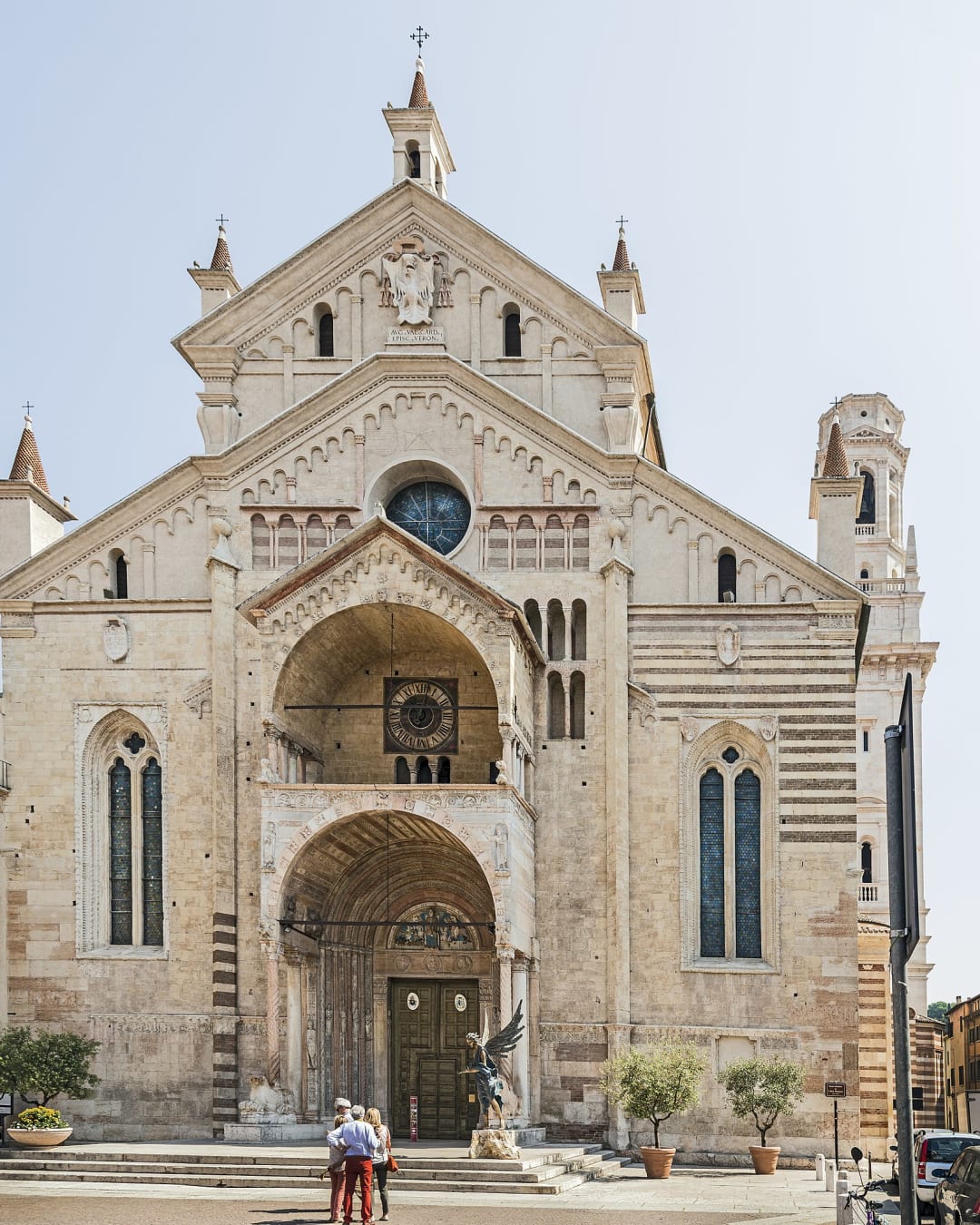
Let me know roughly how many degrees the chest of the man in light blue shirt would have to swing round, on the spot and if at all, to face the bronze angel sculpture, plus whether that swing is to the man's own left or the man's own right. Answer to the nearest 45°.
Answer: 0° — they already face it

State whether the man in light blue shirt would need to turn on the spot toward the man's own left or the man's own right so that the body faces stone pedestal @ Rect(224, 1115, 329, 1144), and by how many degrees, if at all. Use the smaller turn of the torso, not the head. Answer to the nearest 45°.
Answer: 0° — they already face it

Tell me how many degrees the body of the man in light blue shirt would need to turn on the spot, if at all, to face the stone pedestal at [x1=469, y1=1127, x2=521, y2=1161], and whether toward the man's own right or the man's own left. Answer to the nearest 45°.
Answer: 0° — they already face it

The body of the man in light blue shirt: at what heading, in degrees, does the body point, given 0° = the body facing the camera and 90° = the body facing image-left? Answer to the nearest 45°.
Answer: approximately 180°

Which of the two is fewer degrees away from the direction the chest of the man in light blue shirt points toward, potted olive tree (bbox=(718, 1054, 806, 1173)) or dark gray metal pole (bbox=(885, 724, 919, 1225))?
the potted olive tree

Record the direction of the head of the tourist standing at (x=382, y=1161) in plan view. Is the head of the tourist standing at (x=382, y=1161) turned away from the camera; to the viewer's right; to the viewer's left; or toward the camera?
away from the camera

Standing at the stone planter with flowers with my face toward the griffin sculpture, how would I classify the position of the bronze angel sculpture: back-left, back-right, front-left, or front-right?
front-right
